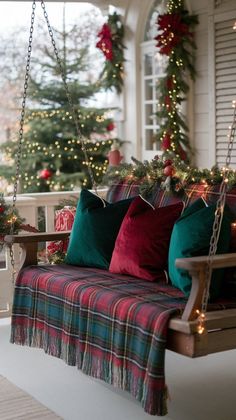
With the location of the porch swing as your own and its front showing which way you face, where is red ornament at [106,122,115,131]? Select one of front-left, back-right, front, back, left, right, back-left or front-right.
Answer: back-right

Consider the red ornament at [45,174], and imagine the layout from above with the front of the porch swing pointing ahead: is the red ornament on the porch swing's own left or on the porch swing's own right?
on the porch swing's own right

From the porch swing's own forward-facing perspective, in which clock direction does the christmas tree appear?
The christmas tree is roughly at 4 o'clock from the porch swing.

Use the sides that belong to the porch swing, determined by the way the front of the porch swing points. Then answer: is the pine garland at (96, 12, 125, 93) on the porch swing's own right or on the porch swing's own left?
on the porch swing's own right

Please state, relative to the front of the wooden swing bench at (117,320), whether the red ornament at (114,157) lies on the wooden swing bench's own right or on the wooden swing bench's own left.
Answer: on the wooden swing bench's own right

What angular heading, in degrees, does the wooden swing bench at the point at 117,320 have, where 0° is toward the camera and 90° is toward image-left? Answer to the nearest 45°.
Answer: approximately 45°

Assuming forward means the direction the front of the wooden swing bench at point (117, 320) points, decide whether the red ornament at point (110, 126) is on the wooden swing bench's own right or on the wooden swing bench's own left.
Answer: on the wooden swing bench's own right

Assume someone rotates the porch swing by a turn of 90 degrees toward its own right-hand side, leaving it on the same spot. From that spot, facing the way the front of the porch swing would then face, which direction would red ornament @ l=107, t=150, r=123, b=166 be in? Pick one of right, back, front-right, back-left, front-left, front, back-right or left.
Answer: front-right

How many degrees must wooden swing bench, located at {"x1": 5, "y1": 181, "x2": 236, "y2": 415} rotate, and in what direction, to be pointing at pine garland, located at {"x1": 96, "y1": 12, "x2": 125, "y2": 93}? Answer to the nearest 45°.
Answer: approximately 135° to its right

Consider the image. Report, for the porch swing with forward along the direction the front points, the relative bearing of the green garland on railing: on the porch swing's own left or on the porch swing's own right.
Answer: on the porch swing's own right
